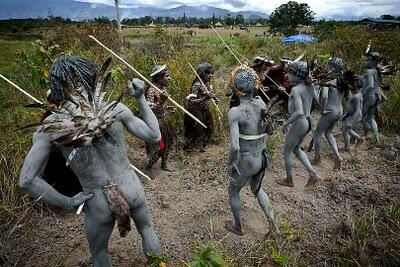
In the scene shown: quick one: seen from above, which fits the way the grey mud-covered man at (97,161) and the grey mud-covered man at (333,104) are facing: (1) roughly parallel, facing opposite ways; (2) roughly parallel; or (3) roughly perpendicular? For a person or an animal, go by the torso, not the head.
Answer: roughly parallel

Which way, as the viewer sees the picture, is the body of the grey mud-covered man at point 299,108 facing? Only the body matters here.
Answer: to the viewer's left

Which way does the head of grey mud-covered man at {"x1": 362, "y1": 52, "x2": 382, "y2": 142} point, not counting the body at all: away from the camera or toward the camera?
away from the camera

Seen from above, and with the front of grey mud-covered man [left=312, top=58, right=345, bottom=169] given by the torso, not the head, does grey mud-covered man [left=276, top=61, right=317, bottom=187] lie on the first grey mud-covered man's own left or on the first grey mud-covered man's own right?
on the first grey mud-covered man's own left

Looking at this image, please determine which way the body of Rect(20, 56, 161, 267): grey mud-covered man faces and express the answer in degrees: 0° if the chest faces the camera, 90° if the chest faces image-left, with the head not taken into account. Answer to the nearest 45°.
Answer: approximately 180°

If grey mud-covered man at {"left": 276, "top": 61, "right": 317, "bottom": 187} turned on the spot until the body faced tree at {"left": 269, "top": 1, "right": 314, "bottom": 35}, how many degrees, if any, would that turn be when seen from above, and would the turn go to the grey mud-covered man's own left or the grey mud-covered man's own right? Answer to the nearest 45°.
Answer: approximately 90° to the grey mud-covered man's own right

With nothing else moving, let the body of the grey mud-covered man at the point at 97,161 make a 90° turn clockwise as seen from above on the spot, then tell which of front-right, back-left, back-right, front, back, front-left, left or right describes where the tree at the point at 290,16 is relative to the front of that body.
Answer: front-left

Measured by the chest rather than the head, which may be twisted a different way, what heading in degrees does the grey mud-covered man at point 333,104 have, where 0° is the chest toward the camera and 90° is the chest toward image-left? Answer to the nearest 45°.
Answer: approximately 135°
